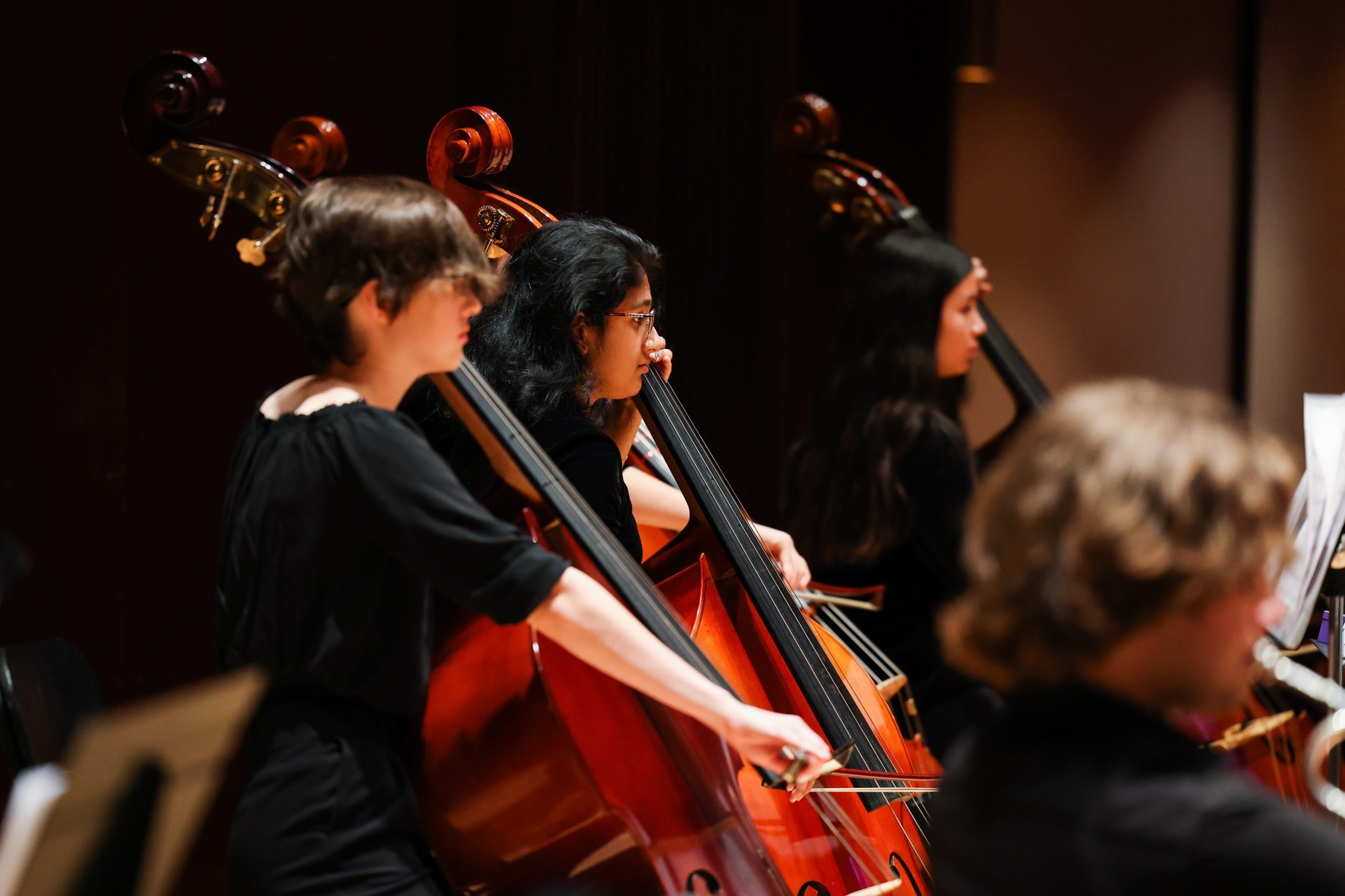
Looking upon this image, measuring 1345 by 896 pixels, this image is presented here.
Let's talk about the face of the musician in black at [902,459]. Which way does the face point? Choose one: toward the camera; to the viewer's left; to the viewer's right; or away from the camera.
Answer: to the viewer's right

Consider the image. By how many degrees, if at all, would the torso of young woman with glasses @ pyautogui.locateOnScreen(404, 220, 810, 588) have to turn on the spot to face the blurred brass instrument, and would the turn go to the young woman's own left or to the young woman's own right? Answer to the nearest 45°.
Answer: approximately 45° to the young woman's own right

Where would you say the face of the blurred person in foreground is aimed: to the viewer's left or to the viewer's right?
to the viewer's right

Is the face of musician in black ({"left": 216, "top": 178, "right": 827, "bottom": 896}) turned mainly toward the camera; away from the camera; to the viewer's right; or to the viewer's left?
to the viewer's right

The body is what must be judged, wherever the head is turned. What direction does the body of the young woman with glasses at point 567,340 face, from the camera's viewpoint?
to the viewer's right

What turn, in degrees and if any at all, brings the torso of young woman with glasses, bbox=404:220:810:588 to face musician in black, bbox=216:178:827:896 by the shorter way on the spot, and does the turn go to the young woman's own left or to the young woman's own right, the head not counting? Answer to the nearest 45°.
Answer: approximately 90° to the young woman's own right

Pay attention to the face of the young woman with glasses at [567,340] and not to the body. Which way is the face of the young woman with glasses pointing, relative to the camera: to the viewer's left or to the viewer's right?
to the viewer's right

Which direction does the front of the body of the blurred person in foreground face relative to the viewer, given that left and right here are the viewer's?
facing away from the viewer and to the right of the viewer

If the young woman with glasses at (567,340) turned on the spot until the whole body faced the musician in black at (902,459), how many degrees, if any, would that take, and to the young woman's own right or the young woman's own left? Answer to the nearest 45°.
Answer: approximately 45° to the young woman's own left

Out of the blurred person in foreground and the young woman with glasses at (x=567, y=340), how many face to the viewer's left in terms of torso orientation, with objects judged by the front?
0
